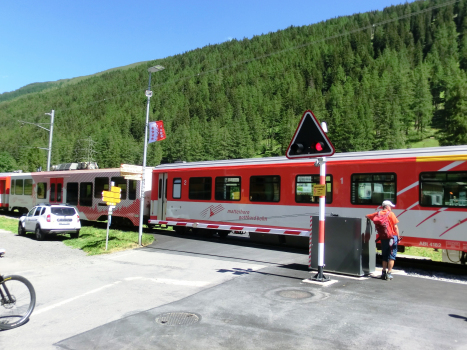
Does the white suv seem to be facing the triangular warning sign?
no

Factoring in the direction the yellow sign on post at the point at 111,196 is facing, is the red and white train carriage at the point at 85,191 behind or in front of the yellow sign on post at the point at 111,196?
behind

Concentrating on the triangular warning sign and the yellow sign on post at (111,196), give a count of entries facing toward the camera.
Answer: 2

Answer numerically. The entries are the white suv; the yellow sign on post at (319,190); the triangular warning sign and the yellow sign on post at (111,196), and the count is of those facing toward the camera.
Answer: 3

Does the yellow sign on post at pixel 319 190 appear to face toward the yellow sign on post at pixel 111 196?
no

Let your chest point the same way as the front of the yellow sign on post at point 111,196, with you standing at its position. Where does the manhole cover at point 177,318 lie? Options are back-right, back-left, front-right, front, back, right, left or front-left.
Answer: front

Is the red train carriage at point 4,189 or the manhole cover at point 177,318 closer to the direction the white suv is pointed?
the red train carriage

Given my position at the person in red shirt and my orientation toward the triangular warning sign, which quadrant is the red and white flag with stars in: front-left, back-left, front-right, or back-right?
front-right

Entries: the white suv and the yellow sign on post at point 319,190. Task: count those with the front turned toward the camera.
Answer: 1

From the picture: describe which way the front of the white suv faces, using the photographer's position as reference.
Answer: facing away from the viewer and to the left of the viewer

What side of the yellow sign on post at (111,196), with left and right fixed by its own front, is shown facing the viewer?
front

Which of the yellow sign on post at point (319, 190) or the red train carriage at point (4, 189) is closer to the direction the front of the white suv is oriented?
the red train carriage

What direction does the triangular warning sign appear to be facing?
toward the camera

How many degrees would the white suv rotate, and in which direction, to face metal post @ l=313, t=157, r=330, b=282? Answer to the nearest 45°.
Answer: approximately 180°

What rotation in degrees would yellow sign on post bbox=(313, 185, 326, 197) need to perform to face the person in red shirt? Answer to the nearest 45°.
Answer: approximately 135° to its left
